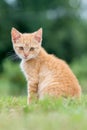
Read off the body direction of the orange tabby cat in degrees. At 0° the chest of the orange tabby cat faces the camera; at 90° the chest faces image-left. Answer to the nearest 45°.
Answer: approximately 90°
